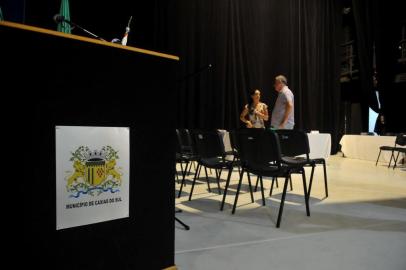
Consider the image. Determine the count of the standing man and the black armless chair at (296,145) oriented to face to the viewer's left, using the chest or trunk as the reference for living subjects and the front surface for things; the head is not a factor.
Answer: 1

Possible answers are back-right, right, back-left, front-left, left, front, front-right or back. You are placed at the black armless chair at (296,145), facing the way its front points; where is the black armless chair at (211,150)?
back-left

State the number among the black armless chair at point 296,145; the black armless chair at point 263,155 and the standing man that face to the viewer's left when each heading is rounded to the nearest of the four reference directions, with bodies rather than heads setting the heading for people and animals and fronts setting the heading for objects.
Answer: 1

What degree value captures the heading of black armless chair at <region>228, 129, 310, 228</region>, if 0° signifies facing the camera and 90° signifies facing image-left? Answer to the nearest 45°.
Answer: approximately 225°

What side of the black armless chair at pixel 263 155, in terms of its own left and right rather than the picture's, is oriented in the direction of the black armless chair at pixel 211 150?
left

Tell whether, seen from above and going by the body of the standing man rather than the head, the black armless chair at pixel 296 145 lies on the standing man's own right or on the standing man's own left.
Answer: on the standing man's own left

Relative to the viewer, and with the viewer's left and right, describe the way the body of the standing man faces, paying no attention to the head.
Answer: facing to the left of the viewer

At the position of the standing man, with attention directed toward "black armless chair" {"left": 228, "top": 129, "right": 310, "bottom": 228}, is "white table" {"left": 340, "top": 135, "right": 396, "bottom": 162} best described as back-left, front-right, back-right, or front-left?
back-left

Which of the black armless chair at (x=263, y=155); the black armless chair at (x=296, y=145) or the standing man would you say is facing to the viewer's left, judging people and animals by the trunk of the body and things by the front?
the standing man

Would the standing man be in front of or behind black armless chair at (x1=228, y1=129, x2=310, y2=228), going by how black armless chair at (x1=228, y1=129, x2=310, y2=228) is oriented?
in front

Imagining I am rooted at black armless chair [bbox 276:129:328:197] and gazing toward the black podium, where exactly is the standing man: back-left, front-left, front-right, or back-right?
back-right

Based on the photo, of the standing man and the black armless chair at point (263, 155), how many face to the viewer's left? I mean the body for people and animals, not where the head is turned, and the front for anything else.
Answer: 1

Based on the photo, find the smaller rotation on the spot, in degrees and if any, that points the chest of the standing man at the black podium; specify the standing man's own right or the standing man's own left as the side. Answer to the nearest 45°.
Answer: approximately 90° to the standing man's own left

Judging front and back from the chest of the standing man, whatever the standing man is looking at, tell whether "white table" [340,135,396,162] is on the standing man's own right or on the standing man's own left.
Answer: on the standing man's own right
